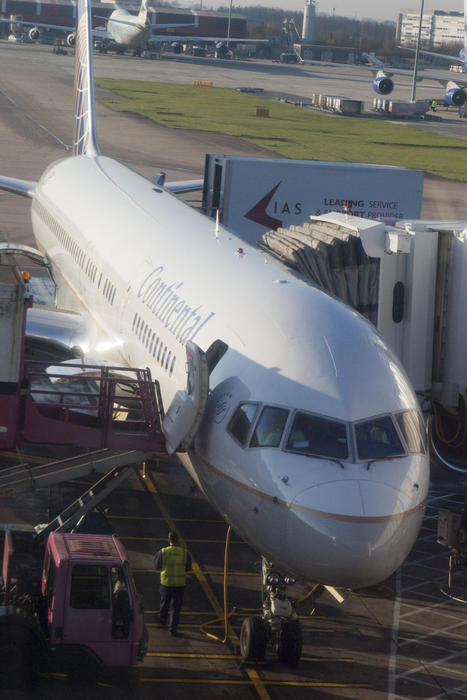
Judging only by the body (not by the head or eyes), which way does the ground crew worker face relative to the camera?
away from the camera

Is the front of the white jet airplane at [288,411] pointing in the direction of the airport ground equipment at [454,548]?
yes

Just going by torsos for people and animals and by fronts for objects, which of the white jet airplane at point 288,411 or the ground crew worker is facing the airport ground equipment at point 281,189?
the ground crew worker

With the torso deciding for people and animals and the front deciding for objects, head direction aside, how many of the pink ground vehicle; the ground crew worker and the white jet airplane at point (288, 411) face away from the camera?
1

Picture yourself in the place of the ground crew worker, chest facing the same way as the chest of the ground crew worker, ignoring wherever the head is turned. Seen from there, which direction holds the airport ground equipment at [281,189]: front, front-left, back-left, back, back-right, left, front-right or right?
front

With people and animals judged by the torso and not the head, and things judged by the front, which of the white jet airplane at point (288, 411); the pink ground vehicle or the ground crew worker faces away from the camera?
the ground crew worker

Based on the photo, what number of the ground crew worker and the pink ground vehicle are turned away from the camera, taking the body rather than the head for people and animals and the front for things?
1

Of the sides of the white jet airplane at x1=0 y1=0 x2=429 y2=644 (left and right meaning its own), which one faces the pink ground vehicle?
right

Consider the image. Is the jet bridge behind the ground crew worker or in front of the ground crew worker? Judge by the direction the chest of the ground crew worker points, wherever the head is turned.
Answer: in front

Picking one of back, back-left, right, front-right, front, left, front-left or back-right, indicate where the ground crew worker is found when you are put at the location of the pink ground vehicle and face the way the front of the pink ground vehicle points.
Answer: front-left

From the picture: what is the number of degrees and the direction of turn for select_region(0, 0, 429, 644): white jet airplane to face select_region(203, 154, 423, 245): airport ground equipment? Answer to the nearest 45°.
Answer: approximately 135° to its left

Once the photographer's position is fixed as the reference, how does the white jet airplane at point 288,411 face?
facing the viewer and to the right of the viewer
